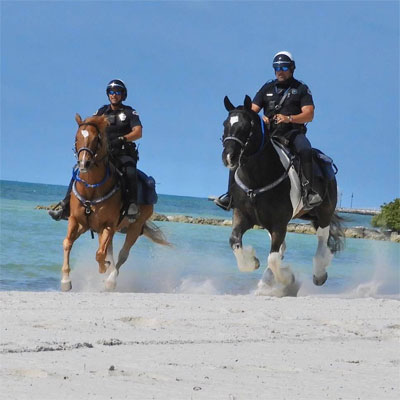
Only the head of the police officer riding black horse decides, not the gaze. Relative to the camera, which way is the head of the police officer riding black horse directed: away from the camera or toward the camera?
toward the camera

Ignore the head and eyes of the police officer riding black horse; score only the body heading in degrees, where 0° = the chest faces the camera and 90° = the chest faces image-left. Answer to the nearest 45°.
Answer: approximately 45°

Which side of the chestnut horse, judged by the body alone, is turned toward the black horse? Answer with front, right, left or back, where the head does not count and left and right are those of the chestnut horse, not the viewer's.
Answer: left

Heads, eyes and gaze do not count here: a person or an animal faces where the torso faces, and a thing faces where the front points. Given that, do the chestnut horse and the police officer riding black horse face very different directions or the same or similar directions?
same or similar directions

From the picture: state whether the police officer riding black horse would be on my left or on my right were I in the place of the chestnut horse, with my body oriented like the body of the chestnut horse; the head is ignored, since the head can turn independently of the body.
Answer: on my left

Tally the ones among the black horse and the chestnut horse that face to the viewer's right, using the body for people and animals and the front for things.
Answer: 0
